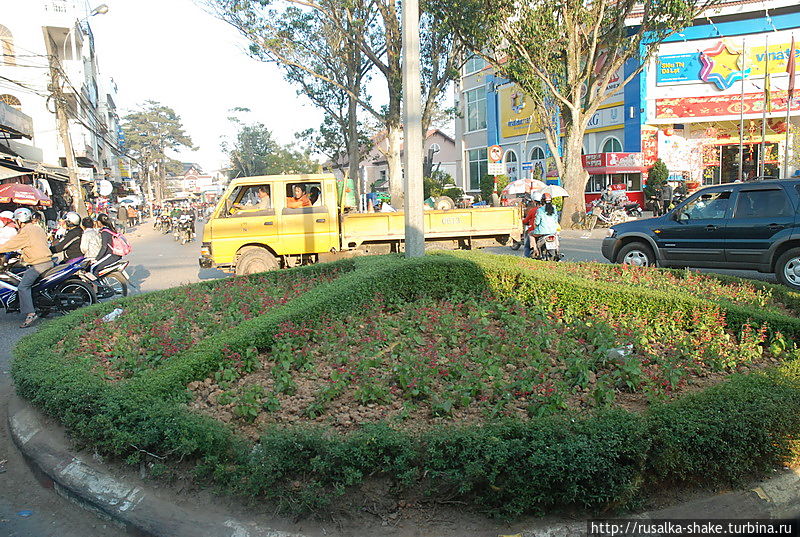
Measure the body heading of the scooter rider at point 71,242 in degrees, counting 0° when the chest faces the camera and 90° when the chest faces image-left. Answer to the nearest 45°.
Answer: approximately 90°

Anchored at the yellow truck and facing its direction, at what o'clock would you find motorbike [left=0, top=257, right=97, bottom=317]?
The motorbike is roughly at 11 o'clock from the yellow truck.

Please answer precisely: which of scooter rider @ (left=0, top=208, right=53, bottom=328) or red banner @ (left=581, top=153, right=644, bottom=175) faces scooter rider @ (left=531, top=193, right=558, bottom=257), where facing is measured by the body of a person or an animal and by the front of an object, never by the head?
the red banner

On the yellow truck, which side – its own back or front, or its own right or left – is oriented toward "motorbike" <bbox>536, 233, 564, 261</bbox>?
back

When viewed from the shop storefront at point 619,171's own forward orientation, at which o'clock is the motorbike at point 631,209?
The motorbike is roughly at 12 o'clock from the shop storefront.

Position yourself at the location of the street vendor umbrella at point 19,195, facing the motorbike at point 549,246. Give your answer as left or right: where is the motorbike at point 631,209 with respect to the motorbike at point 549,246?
left

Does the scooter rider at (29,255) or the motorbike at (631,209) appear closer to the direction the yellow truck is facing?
the scooter rider

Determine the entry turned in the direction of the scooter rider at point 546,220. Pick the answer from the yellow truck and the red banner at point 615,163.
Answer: the red banner

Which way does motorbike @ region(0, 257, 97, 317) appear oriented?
to the viewer's left

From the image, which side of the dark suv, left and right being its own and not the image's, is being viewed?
left

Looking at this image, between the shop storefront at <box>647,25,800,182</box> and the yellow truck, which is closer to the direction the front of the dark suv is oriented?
the yellow truck
